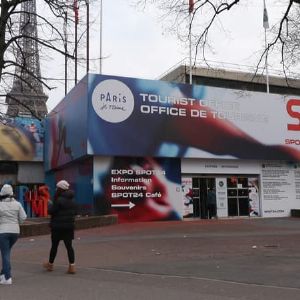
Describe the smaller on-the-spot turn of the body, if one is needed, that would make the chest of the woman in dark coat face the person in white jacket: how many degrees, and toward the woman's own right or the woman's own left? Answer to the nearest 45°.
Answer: approximately 90° to the woman's own left

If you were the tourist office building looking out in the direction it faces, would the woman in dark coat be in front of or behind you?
in front

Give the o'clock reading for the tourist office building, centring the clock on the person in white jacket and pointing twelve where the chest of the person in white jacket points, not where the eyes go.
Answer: The tourist office building is roughly at 1 o'clock from the person in white jacket.

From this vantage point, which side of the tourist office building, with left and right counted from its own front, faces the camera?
front

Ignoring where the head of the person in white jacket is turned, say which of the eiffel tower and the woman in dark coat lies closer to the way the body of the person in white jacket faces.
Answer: the eiffel tower

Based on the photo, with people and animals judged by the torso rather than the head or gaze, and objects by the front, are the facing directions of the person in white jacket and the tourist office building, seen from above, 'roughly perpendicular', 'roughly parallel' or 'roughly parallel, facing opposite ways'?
roughly parallel, facing opposite ways

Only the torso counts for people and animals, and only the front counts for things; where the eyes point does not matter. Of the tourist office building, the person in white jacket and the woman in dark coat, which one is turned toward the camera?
the tourist office building

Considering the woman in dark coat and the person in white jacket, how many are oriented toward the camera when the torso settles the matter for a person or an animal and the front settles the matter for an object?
0

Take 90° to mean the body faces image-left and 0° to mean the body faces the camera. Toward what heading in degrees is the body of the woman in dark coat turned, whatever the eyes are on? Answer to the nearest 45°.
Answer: approximately 135°

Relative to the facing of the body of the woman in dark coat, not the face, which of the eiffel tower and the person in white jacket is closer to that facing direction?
the eiffel tower

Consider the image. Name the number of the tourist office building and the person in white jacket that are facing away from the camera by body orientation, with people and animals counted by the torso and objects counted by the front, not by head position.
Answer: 1

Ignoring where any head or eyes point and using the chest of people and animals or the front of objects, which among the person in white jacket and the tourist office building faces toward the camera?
the tourist office building

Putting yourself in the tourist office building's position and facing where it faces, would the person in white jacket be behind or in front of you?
in front

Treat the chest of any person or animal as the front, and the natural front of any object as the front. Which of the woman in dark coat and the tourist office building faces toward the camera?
the tourist office building

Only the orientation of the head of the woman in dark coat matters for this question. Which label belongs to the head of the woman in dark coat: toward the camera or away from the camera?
away from the camera

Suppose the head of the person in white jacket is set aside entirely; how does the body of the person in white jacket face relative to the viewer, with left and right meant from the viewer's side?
facing away from the viewer
